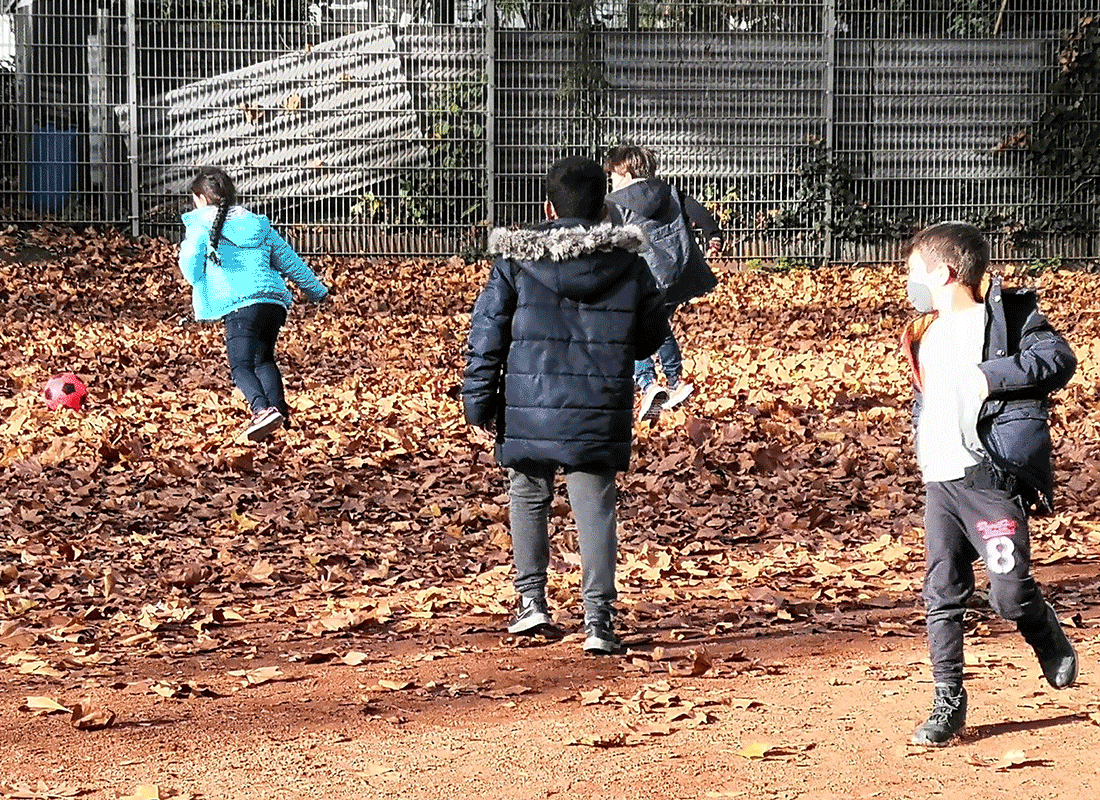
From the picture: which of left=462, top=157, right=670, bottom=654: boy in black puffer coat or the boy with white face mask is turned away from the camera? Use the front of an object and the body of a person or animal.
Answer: the boy in black puffer coat

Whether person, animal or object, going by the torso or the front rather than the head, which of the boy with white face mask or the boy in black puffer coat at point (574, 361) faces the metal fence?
the boy in black puffer coat

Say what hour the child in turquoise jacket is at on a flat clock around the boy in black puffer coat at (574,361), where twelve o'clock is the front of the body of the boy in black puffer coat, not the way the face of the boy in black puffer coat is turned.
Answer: The child in turquoise jacket is roughly at 11 o'clock from the boy in black puffer coat.

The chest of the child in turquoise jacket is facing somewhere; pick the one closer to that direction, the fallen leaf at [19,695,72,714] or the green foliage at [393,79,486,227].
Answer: the green foliage

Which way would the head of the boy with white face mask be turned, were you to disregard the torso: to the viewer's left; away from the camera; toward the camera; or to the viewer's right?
to the viewer's left

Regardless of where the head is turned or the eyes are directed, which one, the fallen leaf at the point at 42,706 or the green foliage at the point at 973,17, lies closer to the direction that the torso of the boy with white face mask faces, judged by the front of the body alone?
the fallen leaf

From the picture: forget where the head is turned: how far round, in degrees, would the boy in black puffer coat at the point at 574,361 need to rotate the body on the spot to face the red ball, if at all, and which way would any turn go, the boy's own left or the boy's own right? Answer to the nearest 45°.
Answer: approximately 45° to the boy's own left

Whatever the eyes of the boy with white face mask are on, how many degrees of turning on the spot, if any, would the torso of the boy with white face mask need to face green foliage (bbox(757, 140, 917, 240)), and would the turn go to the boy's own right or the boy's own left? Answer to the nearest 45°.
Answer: approximately 135° to the boy's own right

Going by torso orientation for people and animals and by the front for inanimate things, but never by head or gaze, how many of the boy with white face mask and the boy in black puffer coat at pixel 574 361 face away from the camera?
1

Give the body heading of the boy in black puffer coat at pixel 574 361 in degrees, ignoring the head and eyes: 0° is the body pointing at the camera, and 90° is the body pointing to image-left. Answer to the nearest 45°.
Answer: approximately 180°

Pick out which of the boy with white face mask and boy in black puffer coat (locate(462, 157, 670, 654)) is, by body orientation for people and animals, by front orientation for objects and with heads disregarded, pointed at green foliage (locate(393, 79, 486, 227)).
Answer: the boy in black puffer coat
